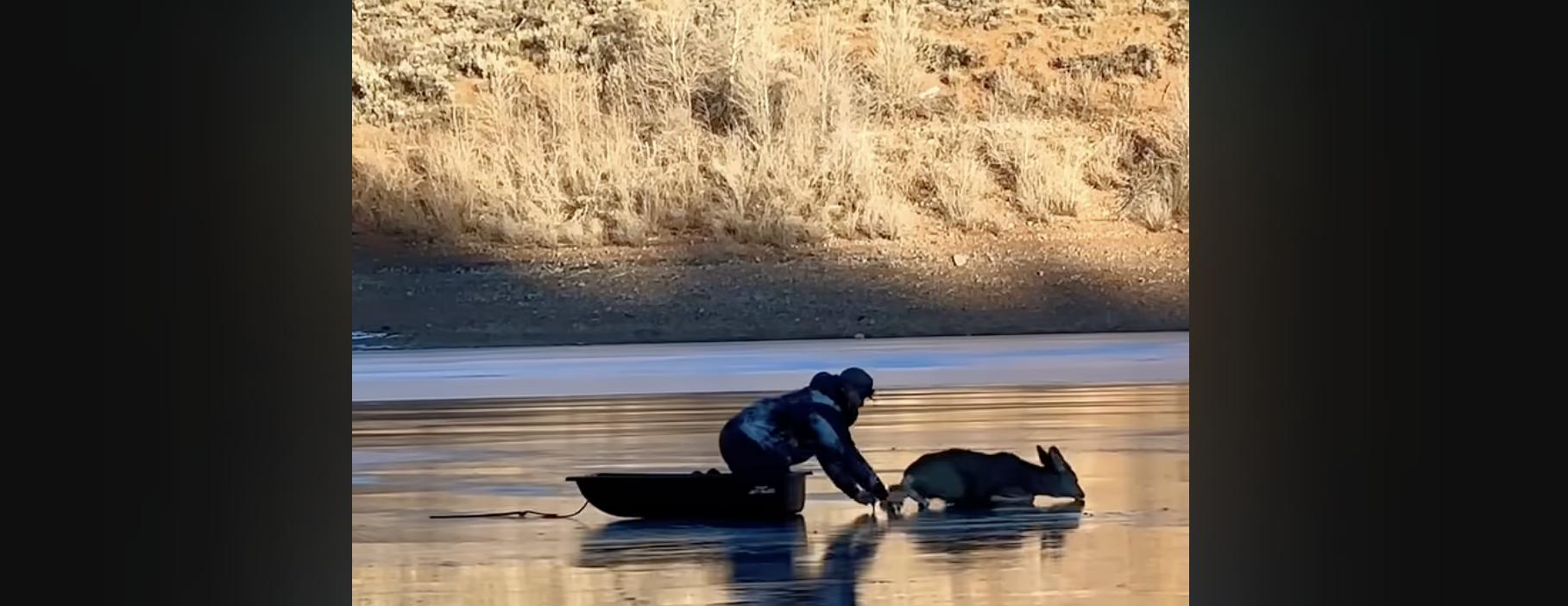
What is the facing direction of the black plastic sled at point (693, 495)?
to the viewer's left

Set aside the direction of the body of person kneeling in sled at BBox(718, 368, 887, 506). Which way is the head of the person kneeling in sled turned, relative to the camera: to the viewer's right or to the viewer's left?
to the viewer's right
